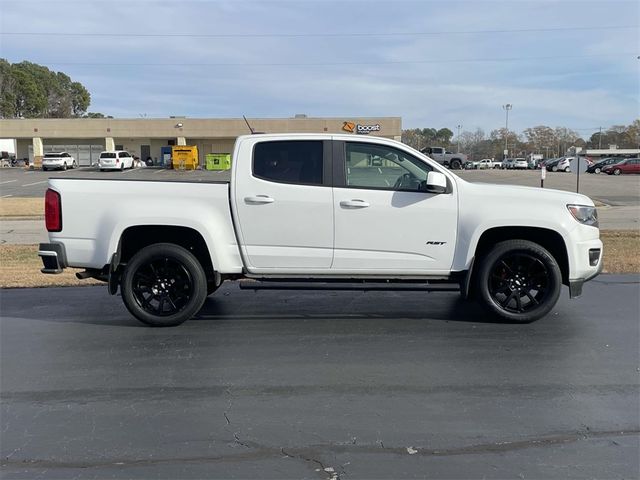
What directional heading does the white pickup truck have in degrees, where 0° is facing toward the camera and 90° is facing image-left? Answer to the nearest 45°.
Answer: approximately 270°
